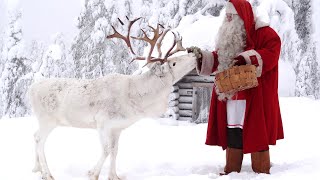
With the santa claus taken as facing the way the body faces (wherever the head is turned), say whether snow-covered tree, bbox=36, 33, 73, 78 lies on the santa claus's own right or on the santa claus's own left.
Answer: on the santa claus's own right

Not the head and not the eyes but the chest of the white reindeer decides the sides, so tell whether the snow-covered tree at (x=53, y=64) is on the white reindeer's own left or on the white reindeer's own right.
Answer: on the white reindeer's own left

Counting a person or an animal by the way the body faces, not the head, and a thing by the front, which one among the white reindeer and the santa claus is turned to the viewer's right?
the white reindeer

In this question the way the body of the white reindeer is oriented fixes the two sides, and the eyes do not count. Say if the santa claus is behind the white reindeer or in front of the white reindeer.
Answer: in front

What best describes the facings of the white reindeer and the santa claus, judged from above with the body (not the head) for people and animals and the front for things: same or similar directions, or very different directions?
very different directions

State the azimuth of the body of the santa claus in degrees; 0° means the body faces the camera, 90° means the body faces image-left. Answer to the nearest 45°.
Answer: approximately 45°

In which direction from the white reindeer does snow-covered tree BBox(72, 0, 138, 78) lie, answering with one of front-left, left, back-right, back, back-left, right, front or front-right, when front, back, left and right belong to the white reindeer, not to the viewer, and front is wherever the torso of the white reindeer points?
left

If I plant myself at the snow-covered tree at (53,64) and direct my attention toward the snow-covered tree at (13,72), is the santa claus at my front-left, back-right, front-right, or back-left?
back-left

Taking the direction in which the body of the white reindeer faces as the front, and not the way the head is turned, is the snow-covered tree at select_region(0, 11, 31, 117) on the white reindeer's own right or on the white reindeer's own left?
on the white reindeer's own left

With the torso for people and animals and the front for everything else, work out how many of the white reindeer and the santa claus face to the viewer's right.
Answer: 1

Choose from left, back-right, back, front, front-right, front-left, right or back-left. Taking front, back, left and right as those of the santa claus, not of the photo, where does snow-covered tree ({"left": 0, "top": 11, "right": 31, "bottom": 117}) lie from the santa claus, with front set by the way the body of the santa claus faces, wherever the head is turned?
right

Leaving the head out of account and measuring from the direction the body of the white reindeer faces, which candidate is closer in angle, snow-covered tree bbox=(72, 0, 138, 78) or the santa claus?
the santa claus

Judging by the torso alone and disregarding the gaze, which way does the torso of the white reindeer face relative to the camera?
to the viewer's right
